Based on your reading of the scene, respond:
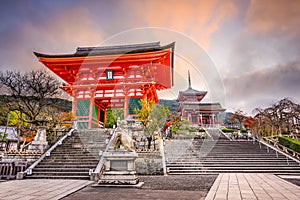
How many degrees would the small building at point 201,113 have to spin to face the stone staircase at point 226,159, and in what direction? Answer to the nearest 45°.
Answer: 0° — it already faces it

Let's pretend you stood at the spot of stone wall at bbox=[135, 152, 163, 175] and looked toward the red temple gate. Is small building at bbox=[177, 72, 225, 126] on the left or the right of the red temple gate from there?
right

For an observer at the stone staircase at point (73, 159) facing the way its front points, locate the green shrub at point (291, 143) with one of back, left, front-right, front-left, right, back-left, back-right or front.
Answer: back-left

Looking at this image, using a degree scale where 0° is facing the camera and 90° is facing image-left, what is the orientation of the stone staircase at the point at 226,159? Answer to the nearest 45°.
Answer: approximately 0°

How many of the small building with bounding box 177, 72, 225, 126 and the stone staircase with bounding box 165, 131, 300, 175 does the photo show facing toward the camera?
2

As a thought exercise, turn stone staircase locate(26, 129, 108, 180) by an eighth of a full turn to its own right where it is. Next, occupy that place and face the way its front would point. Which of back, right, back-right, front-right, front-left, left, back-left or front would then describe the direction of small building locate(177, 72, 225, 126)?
back-right

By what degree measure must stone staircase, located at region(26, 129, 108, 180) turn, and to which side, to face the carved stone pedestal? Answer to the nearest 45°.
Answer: approximately 45° to its left

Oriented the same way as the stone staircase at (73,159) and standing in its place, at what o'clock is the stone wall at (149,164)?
The stone wall is roughly at 8 o'clock from the stone staircase.

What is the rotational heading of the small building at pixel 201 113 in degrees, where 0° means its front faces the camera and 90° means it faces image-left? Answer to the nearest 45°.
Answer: approximately 0°

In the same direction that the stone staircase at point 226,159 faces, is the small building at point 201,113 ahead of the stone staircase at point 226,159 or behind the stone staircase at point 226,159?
behind
